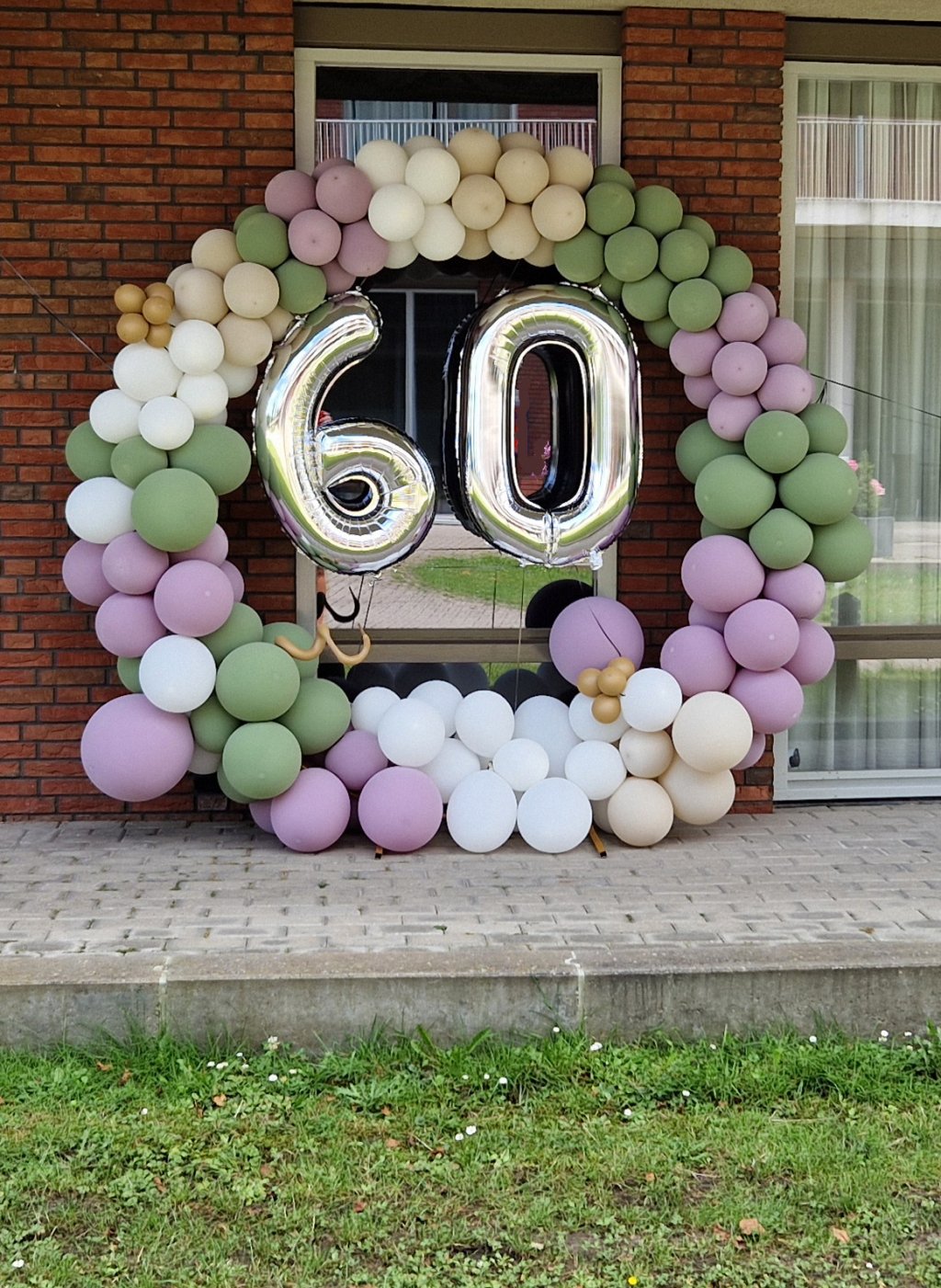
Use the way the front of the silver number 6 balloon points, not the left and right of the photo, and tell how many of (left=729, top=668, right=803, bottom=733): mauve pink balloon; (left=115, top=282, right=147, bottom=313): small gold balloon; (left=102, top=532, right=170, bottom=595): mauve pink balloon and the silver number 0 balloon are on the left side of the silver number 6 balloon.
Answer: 2

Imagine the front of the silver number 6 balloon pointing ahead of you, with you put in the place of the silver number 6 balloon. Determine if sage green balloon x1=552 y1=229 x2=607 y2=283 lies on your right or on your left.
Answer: on your left

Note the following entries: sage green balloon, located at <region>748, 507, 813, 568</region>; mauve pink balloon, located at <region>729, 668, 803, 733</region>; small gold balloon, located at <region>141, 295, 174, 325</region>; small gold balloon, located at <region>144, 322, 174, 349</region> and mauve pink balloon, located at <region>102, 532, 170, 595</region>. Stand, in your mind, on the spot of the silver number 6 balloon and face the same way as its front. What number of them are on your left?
2

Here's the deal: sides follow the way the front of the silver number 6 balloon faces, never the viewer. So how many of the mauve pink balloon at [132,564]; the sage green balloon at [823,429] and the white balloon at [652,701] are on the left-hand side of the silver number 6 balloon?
2

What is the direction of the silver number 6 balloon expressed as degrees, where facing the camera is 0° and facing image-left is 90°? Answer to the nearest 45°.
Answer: approximately 0°

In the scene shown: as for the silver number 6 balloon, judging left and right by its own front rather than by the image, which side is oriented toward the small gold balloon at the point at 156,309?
right

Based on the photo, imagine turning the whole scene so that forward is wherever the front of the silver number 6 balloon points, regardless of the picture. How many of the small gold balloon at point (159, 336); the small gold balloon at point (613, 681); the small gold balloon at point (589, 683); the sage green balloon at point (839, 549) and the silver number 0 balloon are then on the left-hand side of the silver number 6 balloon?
4

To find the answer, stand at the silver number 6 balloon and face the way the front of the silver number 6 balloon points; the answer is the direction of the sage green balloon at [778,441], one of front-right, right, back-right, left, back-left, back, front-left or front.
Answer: left

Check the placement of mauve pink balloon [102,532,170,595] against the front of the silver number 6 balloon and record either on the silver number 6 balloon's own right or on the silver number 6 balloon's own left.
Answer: on the silver number 6 balloon's own right

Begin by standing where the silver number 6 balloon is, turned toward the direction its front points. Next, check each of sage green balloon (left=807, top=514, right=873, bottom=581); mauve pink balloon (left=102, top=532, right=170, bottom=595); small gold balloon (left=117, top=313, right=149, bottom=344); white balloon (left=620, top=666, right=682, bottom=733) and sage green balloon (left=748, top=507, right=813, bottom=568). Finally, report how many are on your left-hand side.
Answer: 3

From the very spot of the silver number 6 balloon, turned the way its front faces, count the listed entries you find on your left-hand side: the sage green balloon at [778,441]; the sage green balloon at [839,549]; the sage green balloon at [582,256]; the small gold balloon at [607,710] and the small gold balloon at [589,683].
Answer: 5

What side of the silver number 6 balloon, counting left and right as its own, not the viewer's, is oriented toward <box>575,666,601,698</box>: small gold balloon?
left

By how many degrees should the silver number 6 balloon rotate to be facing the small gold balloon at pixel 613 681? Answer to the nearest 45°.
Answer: approximately 90° to its left
